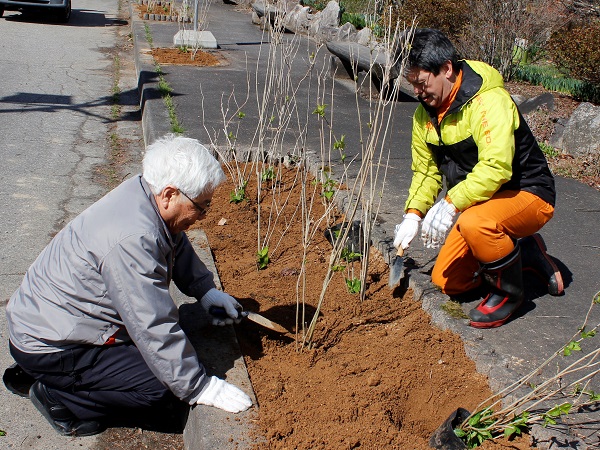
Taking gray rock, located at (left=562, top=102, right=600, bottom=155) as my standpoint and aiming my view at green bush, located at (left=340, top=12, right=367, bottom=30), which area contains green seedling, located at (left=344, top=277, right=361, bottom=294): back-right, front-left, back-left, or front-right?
back-left

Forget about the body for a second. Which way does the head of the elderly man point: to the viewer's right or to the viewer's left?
to the viewer's right

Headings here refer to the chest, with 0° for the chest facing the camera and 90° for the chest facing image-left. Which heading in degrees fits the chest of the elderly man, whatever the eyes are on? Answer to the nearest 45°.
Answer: approximately 270°

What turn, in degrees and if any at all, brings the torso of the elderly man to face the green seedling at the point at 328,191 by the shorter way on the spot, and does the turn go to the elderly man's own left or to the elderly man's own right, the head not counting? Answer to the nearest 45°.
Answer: approximately 45° to the elderly man's own left

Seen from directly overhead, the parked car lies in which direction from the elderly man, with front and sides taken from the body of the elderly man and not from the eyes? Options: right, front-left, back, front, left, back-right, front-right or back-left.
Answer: left

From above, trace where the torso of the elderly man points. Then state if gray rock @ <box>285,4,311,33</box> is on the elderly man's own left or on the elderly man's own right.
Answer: on the elderly man's own left

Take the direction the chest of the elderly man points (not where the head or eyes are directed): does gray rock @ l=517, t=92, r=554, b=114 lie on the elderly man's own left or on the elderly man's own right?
on the elderly man's own left

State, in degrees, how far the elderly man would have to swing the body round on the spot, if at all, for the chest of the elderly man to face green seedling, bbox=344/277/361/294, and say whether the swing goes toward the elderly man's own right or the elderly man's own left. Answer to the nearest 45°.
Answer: approximately 45° to the elderly man's own left

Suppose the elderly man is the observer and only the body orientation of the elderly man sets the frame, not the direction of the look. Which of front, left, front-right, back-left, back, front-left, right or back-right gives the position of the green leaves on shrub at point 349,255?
front-left

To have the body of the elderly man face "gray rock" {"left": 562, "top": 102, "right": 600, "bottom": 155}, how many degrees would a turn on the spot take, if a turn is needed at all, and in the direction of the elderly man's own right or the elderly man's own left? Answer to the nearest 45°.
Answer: approximately 45° to the elderly man's own left
